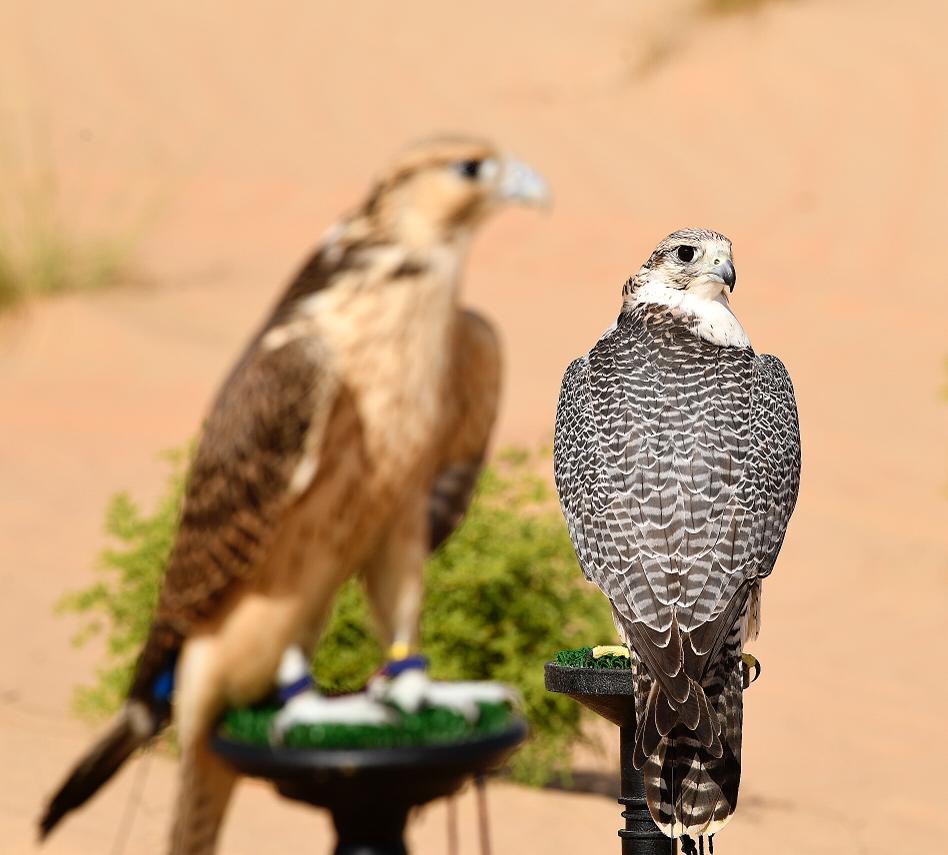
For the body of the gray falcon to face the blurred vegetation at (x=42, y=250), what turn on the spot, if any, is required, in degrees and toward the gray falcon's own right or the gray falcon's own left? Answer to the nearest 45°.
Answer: approximately 45° to the gray falcon's own left

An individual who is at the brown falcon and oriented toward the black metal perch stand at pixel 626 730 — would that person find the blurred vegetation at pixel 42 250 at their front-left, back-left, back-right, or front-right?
front-left

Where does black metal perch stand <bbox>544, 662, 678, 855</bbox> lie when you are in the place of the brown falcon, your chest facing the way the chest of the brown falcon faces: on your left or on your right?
on your left

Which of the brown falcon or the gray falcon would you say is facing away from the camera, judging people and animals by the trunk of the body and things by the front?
the gray falcon

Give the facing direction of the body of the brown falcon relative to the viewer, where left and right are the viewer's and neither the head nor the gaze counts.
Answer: facing the viewer and to the right of the viewer

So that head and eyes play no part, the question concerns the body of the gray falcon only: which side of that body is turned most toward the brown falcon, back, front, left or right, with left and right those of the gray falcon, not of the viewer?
back

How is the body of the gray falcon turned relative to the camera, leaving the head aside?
away from the camera

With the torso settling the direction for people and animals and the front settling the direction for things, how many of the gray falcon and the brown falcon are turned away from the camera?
1

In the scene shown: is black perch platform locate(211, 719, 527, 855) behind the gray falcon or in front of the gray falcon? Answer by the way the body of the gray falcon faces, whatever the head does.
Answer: behind

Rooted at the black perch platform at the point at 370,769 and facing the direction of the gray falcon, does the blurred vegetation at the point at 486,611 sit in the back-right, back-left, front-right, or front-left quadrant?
front-left
